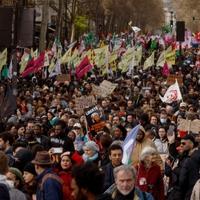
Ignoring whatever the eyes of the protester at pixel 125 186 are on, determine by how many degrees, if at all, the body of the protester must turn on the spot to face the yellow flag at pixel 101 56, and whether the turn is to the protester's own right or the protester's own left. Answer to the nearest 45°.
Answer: approximately 180°

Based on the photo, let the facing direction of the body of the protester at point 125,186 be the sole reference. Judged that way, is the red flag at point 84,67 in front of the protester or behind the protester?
behind

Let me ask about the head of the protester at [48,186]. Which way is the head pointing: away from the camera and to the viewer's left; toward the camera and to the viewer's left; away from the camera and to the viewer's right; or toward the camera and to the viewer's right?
away from the camera and to the viewer's left

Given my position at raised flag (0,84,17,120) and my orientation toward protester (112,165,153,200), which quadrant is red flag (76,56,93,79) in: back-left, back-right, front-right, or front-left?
back-left

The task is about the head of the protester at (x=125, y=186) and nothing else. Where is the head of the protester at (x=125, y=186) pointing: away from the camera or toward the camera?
toward the camera

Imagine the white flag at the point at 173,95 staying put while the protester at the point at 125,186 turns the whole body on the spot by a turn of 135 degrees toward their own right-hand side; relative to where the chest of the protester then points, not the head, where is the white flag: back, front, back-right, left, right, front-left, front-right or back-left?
front-right

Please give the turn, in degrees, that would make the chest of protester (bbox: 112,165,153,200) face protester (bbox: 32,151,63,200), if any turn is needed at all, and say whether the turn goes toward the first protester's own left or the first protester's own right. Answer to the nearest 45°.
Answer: approximately 135° to the first protester's own right

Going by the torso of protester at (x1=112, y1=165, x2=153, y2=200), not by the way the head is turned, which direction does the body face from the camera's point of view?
toward the camera

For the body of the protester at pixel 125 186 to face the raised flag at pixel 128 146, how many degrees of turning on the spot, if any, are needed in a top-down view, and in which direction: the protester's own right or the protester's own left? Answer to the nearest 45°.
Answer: approximately 180°

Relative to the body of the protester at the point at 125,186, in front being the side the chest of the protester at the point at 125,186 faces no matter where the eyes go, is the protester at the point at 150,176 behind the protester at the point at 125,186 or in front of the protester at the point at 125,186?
behind
